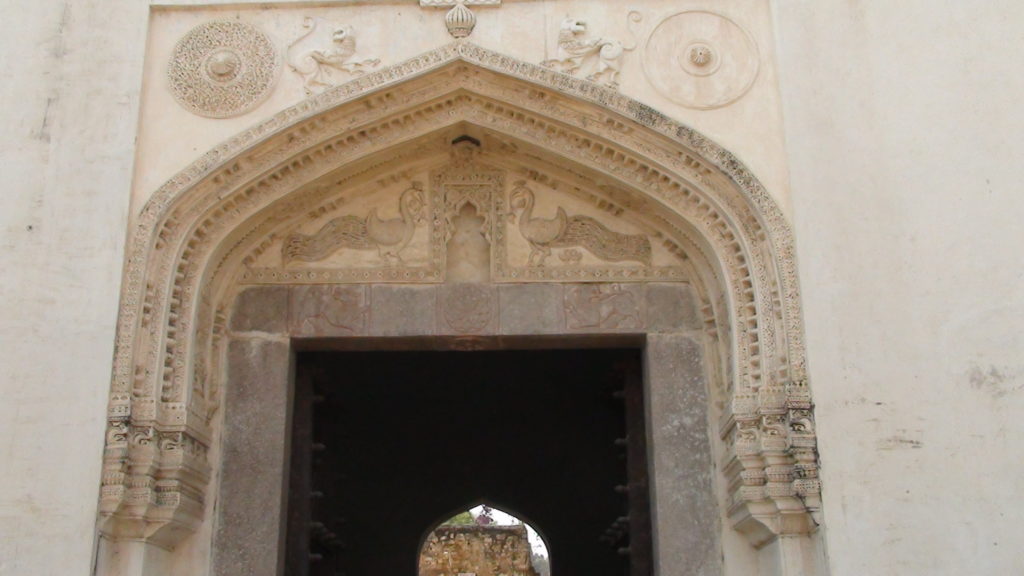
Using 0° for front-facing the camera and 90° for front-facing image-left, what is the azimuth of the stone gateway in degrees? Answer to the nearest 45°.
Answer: approximately 0°
